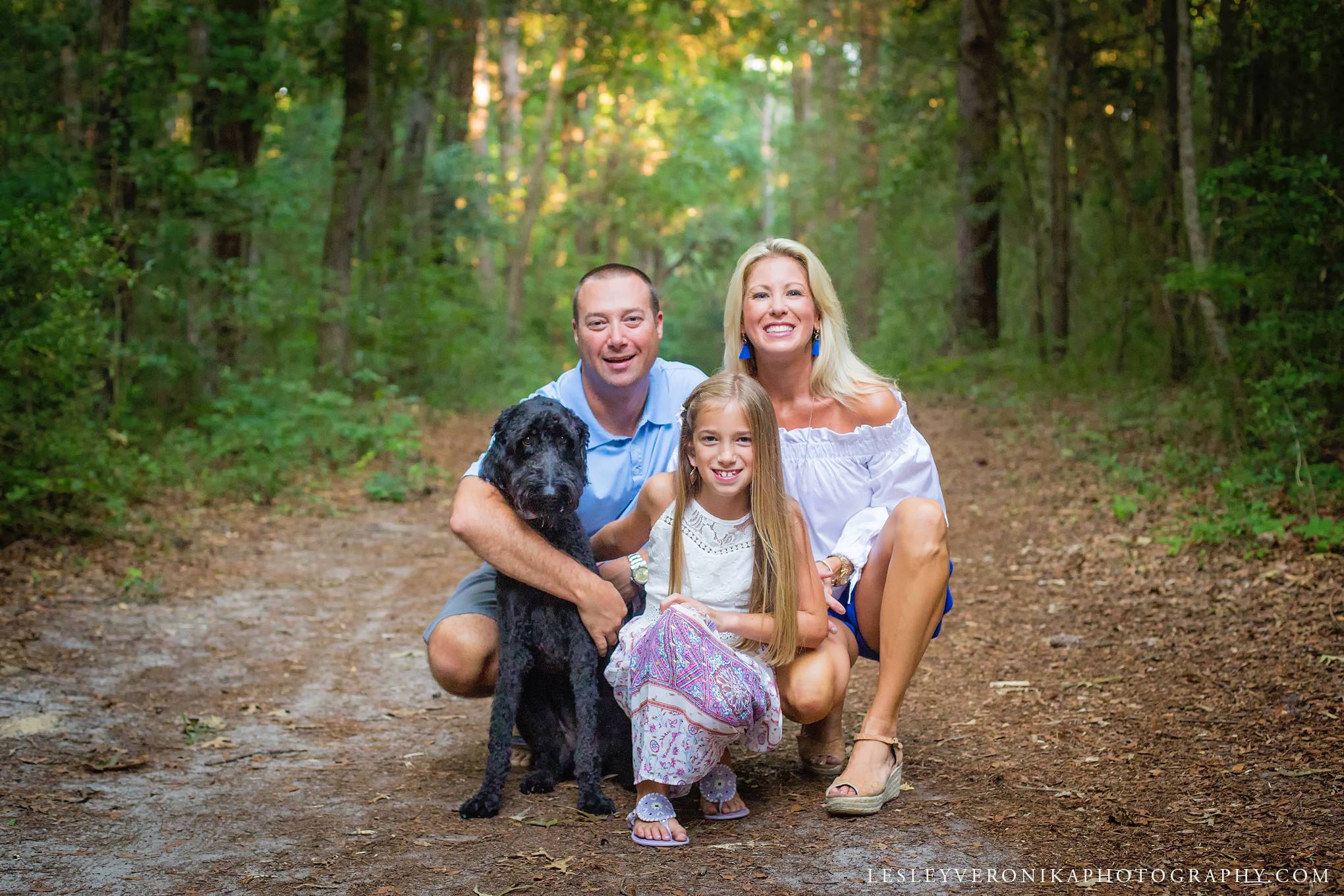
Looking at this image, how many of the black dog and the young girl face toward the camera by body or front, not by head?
2

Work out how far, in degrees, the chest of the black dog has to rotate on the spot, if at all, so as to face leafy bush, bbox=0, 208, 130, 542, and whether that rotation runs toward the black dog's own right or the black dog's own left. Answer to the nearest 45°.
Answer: approximately 135° to the black dog's own right

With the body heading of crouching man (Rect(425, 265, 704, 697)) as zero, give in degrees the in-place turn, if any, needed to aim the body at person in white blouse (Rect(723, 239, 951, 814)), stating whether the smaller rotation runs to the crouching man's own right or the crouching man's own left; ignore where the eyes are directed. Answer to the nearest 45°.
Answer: approximately 90° to the crouching man's own left

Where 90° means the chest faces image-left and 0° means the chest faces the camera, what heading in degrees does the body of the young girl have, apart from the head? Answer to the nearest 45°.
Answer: approximately 0°

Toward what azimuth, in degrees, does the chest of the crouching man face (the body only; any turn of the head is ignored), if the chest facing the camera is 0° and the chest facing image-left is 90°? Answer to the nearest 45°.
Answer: approximately 0°

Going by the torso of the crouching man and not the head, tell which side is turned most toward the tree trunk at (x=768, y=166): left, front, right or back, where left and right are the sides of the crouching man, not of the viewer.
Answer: back

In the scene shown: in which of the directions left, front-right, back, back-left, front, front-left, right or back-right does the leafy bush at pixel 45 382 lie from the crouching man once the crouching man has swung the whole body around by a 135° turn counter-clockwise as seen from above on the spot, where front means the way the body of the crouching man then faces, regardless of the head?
left

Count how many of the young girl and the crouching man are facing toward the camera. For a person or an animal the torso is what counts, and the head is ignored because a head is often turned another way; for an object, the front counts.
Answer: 2
